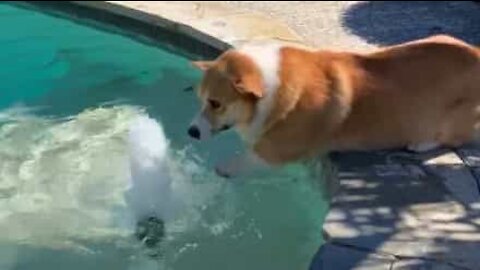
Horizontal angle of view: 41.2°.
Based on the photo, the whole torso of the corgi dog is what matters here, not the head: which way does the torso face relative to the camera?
to the viewer's left

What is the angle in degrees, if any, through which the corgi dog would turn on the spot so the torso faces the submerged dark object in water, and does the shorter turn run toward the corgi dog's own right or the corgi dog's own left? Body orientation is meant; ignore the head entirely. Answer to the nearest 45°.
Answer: approximately 45° to the corgi dog's own left
